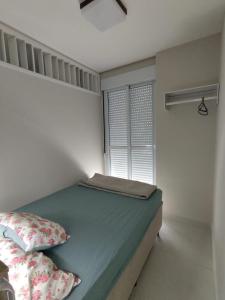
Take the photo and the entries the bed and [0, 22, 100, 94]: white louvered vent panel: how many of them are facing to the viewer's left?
0

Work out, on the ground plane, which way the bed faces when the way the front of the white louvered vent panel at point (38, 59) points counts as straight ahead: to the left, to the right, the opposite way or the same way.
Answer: to the left

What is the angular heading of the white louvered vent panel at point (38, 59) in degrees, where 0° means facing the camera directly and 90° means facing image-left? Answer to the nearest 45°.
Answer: approximately 315°

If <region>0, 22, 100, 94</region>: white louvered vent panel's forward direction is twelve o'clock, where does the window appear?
The window is roughly at 10 o'clock from the white louvered vent panel.

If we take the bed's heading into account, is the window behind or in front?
in front

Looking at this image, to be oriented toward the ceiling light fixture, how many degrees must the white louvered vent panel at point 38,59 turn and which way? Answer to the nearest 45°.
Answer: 0° — it already faces it

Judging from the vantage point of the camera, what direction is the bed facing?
facing away from the viewer and to the right of the viewer
